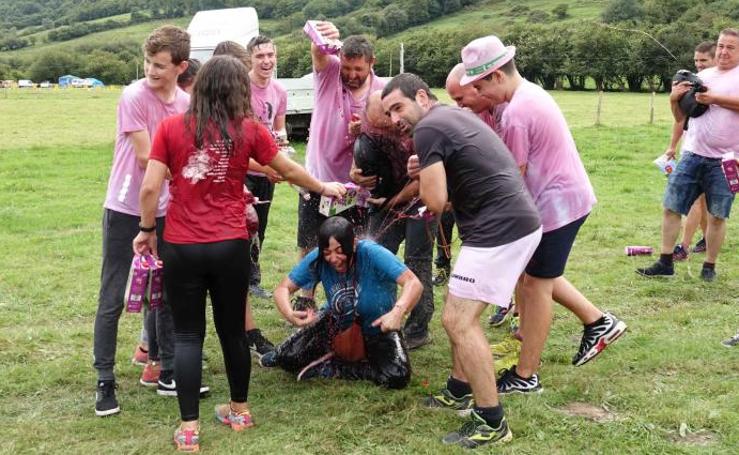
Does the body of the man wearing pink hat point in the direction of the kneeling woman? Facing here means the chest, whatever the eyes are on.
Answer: yes

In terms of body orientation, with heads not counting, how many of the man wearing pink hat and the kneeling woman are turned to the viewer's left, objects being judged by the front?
1

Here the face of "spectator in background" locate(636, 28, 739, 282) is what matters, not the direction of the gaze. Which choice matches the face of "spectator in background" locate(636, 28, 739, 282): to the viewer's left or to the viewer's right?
to the viewer's left

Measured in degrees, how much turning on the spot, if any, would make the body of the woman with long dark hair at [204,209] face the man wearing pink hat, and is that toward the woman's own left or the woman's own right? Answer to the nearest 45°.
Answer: approximately 90° to the woman's own right

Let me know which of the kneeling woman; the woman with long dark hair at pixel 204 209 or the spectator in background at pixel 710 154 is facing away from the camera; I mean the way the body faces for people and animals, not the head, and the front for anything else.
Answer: the woman with long dark hair

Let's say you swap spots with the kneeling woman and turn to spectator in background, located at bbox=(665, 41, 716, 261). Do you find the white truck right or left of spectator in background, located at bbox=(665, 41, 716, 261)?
left

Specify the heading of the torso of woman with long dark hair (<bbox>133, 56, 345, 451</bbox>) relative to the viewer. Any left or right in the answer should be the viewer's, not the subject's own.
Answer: facing away from the viewer

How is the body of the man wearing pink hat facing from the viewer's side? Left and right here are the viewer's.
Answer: facing to the left of the viewer

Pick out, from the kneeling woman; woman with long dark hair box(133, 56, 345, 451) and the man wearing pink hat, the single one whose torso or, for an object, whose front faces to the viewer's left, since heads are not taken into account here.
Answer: the man wearing pink hat

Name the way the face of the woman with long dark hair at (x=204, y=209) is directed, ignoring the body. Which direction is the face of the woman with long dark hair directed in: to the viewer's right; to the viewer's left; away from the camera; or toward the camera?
away from the camera

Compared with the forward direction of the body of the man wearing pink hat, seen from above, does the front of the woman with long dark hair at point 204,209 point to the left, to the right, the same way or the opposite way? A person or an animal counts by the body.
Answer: to the right

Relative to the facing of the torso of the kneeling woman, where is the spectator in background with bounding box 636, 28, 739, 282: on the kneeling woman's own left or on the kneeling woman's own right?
on the kneeling woman's own left
